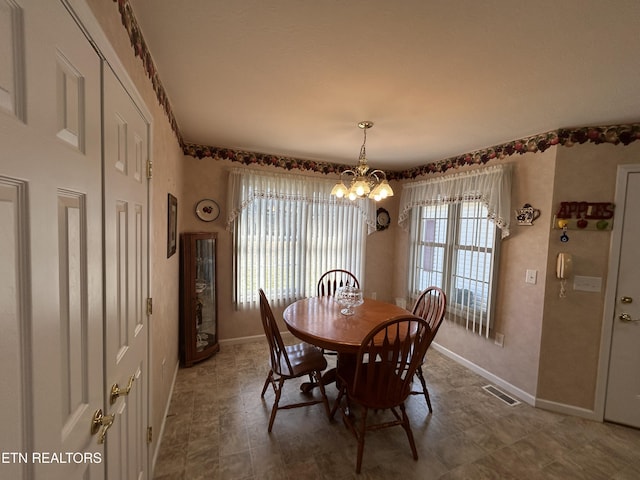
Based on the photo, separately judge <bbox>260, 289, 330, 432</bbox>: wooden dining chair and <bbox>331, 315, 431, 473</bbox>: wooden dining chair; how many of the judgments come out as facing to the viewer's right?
1

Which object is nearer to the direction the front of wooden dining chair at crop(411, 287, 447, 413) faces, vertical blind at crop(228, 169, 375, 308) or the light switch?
the vertical blind

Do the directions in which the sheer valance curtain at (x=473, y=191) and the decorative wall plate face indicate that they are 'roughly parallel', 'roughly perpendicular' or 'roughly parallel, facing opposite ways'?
roughly perpendicular

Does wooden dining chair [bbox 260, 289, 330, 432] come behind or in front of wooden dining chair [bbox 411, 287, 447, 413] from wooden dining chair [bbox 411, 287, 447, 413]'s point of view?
in front

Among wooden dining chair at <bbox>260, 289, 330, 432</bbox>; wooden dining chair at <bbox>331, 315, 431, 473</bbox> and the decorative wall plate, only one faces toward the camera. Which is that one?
the decorative wall plate

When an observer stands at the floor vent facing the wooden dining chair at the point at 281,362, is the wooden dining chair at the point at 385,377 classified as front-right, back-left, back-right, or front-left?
front-left

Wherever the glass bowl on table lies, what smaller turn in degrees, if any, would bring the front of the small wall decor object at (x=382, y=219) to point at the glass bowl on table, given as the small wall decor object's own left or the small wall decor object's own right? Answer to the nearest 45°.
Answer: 0° — it already faces it

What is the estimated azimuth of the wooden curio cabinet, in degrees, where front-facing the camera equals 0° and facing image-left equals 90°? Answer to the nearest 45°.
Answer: approximately 315°

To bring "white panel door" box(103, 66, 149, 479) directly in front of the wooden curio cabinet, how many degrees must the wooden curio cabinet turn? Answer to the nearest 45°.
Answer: approximately 45° to its right

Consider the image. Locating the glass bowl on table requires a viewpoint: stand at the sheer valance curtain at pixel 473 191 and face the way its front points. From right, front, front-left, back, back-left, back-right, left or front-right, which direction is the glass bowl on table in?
front

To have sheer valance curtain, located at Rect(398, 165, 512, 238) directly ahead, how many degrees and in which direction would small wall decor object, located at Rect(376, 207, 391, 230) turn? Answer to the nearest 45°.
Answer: approximately 45° to its left

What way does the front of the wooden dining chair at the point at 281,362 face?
to the viewer's right

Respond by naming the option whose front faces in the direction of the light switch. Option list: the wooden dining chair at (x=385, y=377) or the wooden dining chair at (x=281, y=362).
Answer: the wooden dining chair at (x=281, y=362)

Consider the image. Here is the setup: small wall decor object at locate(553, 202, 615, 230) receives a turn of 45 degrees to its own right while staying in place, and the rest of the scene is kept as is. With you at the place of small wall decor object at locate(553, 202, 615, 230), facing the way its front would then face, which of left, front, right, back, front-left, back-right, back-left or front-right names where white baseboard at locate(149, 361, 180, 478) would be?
front

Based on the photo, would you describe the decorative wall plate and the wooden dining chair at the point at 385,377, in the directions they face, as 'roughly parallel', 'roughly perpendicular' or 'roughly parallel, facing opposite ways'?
roughly parallel, facing opposite ways

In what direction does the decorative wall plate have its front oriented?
toward the camera

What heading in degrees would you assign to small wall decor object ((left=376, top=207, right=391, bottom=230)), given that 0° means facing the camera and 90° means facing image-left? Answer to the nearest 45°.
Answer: approximately 0°

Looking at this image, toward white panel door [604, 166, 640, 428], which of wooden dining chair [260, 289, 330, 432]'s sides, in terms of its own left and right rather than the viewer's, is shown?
front

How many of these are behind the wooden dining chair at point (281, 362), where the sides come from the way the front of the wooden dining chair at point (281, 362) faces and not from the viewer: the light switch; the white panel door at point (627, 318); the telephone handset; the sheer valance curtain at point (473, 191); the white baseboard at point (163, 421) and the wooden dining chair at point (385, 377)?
1
